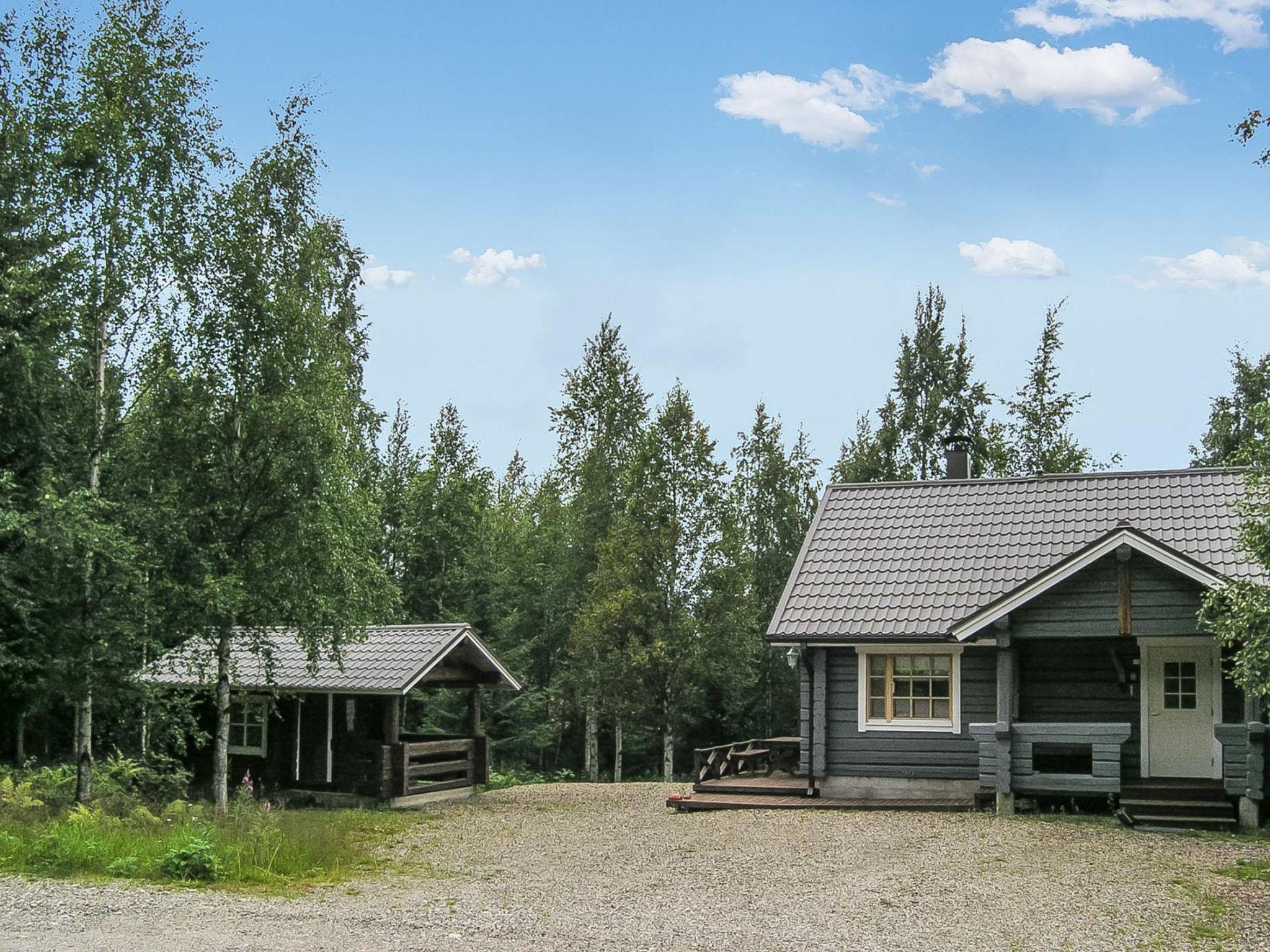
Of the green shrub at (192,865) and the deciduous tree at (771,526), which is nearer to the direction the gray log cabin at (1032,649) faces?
the green shrub

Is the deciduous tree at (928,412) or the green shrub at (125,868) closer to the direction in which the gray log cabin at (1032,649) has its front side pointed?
the green shrub

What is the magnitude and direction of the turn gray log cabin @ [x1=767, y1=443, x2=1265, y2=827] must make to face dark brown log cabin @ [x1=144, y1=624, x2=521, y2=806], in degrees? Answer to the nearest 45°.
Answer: approximately 90° to its right

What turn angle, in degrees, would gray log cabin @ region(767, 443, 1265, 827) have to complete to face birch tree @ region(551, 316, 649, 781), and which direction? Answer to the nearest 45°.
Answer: approximately 135° to its right

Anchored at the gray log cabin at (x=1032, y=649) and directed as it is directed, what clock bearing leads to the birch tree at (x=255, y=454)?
The birch tree is roughly at 2 o'clock from the gray log cabin.

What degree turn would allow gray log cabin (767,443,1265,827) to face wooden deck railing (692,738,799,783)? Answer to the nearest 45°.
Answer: approximately 135° to its right

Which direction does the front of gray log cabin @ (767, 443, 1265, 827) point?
toward the camera

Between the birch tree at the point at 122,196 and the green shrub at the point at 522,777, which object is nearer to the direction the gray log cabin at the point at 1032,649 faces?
the birch tree

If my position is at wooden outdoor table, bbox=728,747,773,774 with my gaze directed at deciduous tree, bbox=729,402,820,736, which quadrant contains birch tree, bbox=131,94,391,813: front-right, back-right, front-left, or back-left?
back-left

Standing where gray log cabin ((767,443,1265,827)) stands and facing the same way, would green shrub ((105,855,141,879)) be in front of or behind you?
in front

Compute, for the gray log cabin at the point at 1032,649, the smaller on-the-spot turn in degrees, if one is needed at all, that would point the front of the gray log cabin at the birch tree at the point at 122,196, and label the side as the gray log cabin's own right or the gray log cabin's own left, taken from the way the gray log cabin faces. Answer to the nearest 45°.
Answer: approximately 45° to the gray log cabin's own right

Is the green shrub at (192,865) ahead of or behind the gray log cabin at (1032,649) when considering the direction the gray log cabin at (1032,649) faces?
ahead

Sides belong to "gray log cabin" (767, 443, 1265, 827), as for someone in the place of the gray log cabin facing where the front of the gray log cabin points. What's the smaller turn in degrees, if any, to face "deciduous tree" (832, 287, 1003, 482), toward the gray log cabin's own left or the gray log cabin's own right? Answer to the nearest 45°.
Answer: approximately 180°
